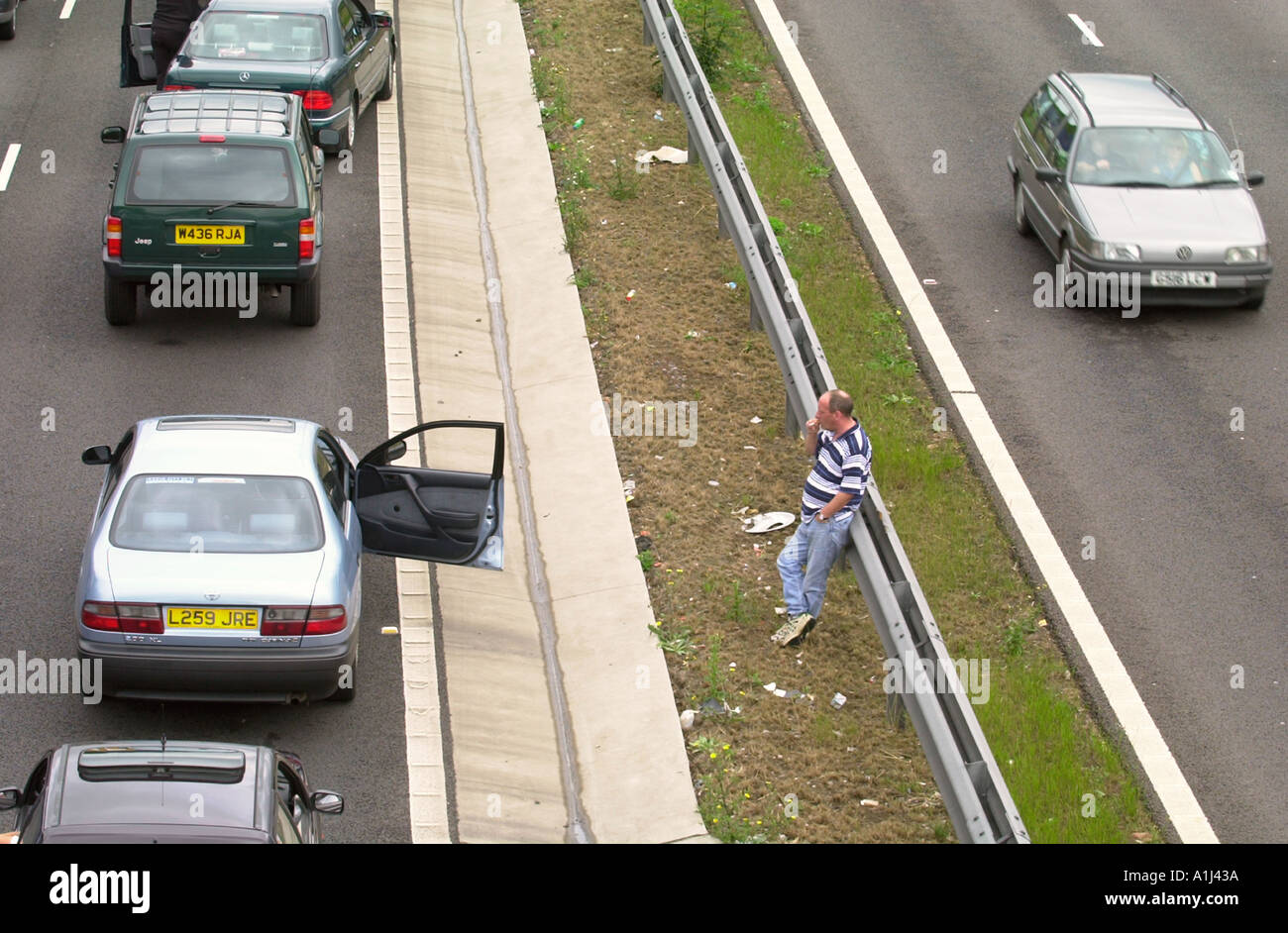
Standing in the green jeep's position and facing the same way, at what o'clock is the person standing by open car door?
The person standing by open car door is roughly at 12 o'clock from the green jeep.

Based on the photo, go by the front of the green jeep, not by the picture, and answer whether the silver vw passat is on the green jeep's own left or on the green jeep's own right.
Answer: on the green jeep's own right

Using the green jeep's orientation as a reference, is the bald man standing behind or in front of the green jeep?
behind

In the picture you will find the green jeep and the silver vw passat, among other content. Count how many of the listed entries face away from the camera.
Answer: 1

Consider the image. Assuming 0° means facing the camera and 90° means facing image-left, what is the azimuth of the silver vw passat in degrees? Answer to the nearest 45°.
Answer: approximately 315°

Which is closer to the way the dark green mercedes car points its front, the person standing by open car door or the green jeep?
the person standing by open car door

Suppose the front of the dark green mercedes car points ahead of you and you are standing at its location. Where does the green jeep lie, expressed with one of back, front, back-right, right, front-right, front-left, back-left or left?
back-right

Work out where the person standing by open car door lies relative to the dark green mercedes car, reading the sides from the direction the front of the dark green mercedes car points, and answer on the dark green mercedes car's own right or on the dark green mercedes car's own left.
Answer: on the dark green mercedes car's own left

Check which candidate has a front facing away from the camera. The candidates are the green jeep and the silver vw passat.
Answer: the green jeep

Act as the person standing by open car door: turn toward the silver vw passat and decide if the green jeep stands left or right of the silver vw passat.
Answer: right

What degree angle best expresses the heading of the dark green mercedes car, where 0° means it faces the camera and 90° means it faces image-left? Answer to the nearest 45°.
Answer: approximately 225°

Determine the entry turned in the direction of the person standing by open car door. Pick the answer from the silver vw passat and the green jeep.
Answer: the green jeep

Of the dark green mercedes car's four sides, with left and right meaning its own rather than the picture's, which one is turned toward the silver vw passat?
right

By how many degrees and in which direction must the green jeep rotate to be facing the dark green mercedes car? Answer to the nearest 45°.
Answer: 0° — it already faces it

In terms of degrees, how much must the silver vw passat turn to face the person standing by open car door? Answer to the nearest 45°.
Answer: approximately 135° to its right

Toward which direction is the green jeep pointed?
away from the camera
